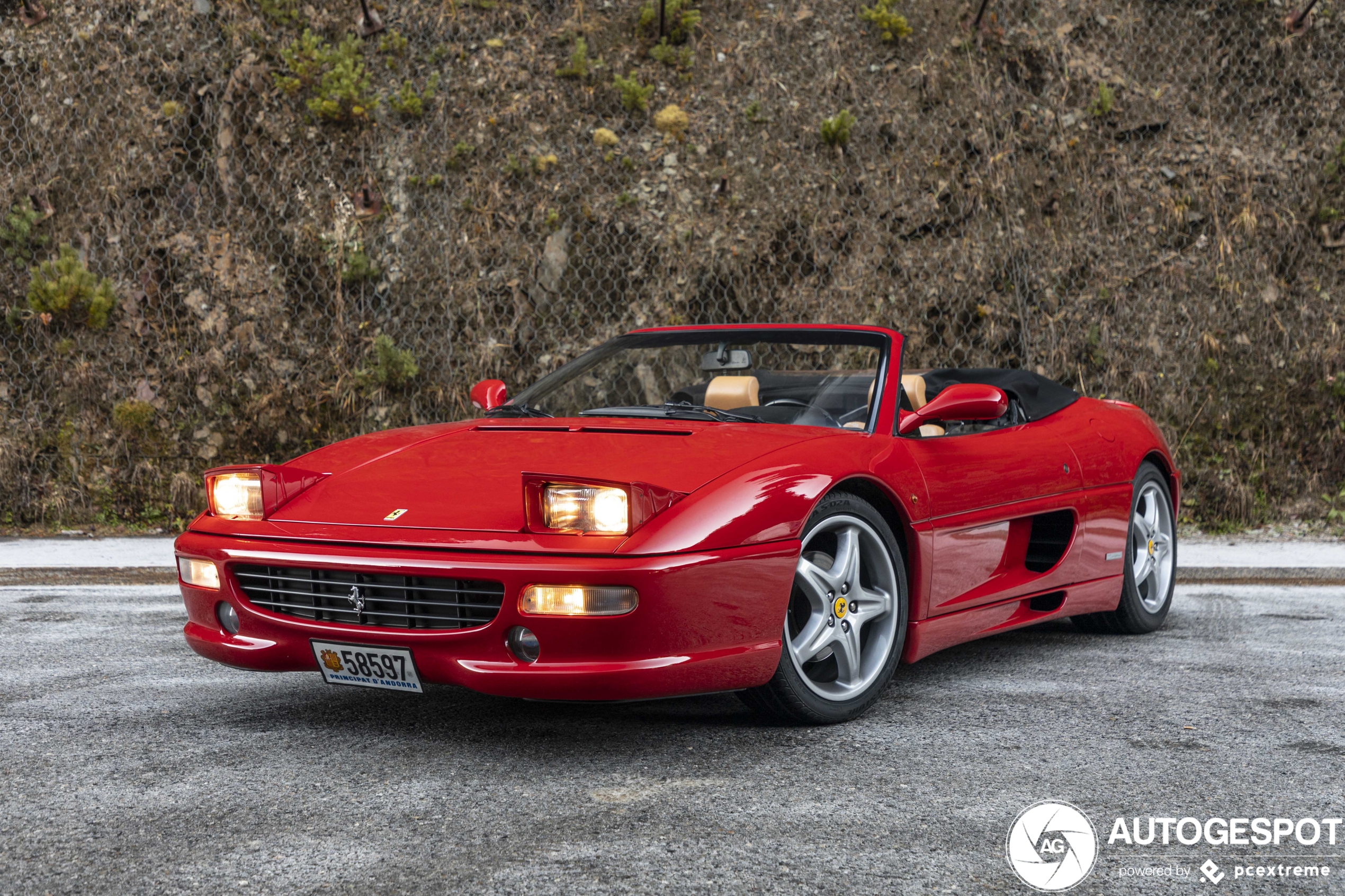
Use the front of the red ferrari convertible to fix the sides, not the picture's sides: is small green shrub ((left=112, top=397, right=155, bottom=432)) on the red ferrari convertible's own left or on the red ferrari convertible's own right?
on the red ferrari convertible's own right

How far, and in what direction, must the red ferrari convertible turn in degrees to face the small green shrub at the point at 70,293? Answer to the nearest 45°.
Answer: approximately 90° to its right

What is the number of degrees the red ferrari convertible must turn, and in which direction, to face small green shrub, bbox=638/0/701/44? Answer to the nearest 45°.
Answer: approximately 135° to its right

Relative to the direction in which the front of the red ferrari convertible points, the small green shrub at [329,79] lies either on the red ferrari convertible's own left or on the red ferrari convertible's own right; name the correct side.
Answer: on the red ferrari convertible's own right

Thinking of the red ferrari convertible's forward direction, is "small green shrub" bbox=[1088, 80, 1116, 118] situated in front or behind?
behind

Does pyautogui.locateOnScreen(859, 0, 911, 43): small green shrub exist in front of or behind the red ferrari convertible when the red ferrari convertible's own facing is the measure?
behind

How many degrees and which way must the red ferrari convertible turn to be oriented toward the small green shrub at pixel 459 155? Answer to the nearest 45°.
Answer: approximately 135° to its right

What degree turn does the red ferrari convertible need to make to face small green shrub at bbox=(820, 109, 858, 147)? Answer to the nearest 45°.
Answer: approximately 135° to its right

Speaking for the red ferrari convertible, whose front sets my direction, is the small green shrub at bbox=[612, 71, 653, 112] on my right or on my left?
on my right

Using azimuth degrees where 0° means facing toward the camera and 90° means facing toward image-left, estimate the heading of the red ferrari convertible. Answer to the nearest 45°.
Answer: approximately 45°

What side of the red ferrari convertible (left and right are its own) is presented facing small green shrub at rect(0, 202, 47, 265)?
right
